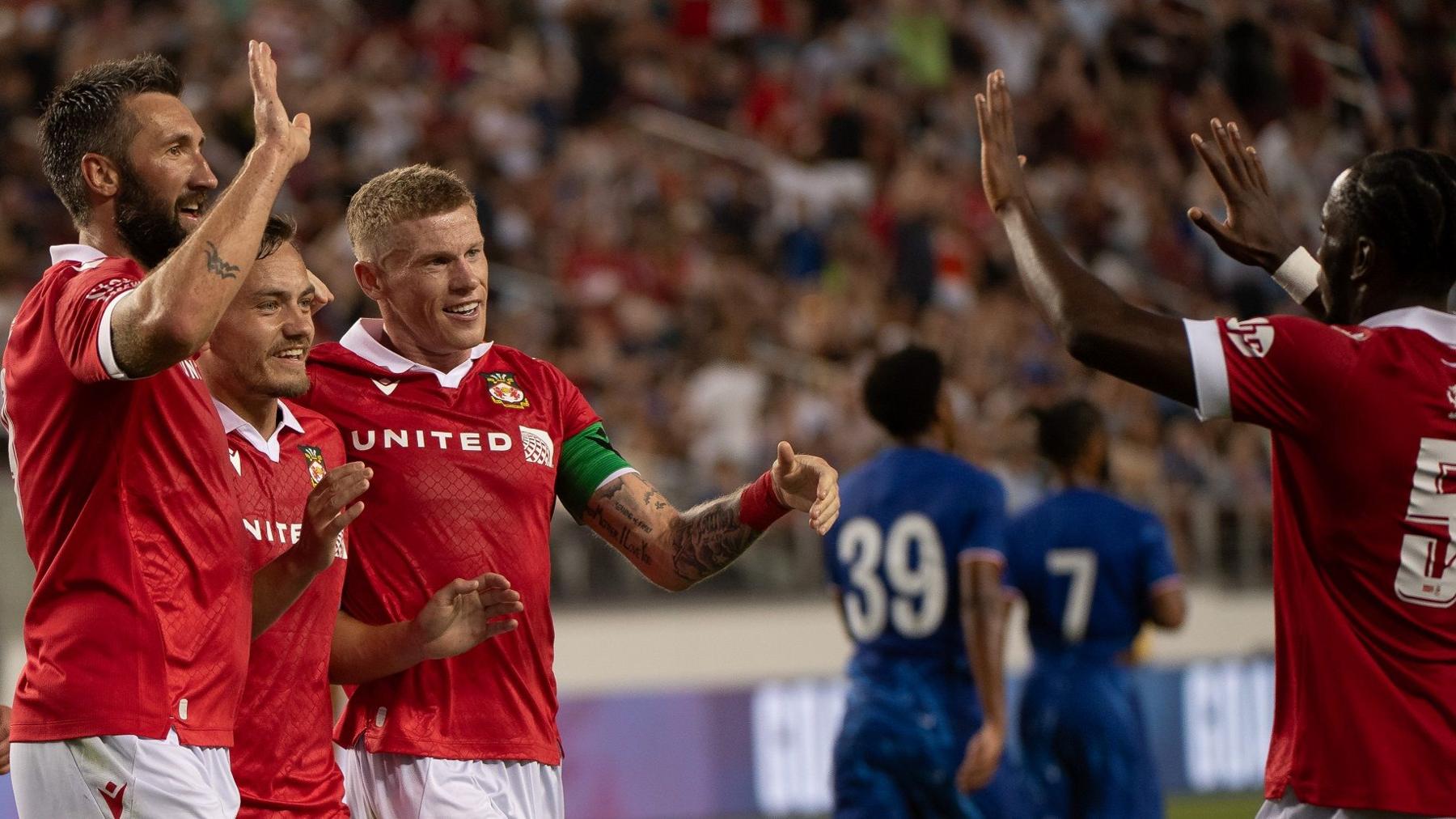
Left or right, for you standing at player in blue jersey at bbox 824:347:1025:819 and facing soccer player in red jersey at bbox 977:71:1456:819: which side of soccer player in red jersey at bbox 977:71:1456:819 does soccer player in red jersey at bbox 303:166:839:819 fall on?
right

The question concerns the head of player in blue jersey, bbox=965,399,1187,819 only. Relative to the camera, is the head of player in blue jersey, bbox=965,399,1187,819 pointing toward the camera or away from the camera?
away from the camera

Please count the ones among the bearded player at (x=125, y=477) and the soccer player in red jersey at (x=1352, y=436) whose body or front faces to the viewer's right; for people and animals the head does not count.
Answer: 1

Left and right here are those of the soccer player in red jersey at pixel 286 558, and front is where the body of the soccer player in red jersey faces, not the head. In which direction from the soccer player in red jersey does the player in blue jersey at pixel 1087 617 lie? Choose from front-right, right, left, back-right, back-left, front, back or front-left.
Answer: left

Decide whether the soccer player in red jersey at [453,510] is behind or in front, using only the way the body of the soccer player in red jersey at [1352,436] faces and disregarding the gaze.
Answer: in front

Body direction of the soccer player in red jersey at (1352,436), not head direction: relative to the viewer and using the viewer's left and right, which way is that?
facing away from the viewer and to the left of the viewer

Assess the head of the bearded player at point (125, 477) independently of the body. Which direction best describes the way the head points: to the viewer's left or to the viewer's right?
to the viewer's right

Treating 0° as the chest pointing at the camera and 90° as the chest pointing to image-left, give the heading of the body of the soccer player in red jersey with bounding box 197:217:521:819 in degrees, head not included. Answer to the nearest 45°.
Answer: approximately 315°

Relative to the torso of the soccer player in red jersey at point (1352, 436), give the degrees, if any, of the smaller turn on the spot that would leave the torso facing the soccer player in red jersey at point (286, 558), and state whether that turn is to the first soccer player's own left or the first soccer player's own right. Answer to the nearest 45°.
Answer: approximately 45° to the first soccer player's own left

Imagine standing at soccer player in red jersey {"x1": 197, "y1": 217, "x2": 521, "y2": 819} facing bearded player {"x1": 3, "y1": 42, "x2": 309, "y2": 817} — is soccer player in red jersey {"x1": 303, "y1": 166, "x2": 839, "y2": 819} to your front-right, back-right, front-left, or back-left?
back-left

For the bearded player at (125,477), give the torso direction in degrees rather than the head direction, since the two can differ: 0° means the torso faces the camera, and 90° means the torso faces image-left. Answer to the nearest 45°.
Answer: approximately 270°

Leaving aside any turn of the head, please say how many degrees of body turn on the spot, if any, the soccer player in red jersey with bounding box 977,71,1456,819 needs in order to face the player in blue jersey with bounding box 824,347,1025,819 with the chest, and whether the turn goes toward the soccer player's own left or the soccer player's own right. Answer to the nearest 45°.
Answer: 0° — they already face them

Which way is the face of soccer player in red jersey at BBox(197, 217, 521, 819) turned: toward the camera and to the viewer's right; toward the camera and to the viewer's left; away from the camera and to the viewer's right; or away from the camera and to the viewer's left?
toward the camera and to the viewer's right

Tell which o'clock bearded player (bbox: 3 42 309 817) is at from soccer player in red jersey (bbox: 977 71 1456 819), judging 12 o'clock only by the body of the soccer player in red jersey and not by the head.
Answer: The bearded player is roughly at 10 o'clock from the soccer player in red jersey.

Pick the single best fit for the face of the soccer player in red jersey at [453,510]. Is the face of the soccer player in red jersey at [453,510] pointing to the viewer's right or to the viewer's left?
to the viewer's right
